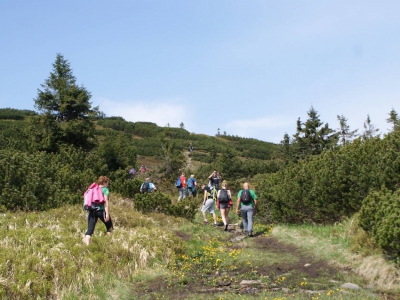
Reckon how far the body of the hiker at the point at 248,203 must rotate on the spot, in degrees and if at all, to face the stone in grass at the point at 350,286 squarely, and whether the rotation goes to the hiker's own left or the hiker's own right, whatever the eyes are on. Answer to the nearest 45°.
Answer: approximately 180°

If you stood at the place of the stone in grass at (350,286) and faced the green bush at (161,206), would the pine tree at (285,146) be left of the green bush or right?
right

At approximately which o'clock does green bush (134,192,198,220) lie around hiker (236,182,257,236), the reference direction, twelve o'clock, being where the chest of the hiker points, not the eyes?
The green bush is roughly at 10 o'clock from the hiker.

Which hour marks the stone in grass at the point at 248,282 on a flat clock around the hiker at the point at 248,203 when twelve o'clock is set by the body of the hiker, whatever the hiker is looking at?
The stone in grass is roughly at 6 o'clock from the hiker.

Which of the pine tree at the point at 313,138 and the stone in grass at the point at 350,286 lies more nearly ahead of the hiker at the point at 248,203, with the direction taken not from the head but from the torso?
the pine tree

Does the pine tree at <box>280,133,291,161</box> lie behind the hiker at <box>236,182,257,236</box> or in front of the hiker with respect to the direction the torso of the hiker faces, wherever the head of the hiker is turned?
in front

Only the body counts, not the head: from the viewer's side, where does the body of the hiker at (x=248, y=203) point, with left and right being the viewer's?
facing away from the viewer

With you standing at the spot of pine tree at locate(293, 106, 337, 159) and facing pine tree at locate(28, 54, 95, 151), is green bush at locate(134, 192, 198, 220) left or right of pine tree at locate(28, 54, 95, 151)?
left

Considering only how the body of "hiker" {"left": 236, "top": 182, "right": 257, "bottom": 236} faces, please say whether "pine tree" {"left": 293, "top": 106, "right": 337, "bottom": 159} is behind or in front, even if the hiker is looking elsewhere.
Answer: in front

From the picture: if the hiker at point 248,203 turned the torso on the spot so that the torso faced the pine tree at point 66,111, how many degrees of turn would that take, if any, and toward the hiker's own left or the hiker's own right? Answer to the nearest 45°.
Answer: approximately 45° to the hiker's own left
